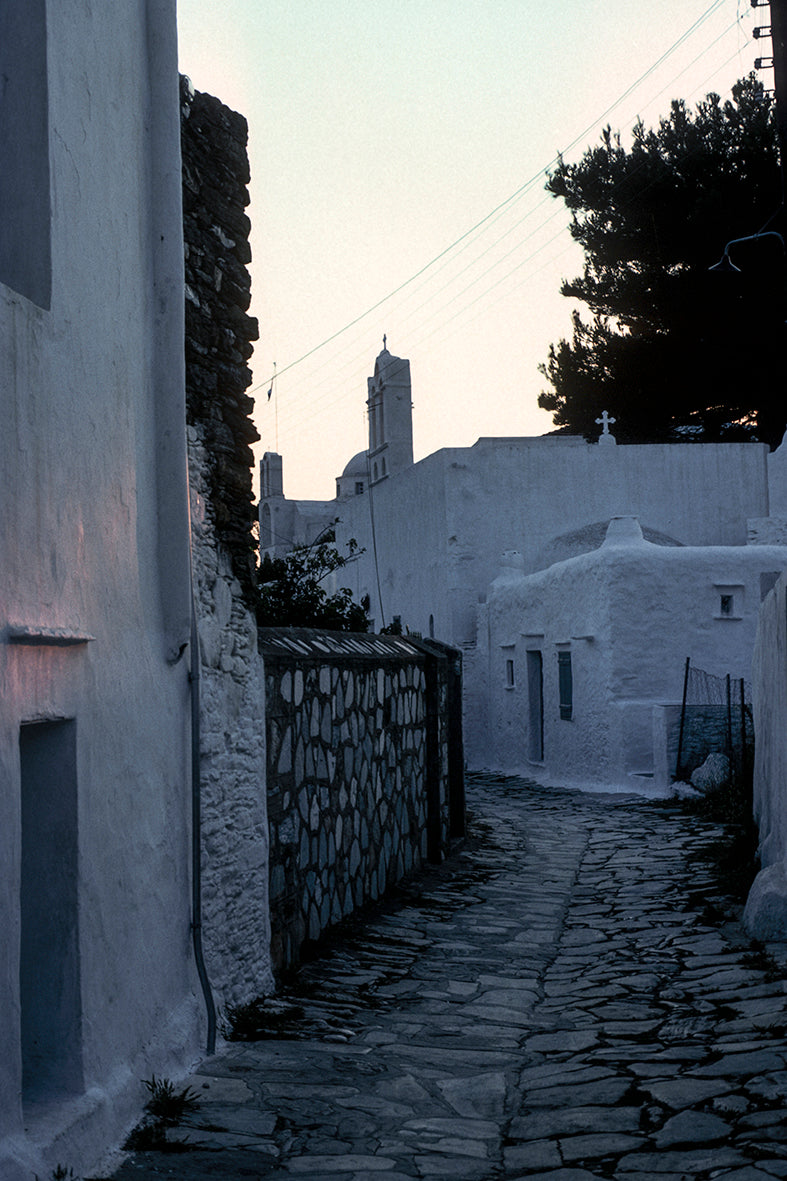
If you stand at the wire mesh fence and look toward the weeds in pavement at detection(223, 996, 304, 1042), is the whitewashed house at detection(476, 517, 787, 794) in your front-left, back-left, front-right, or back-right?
back-right

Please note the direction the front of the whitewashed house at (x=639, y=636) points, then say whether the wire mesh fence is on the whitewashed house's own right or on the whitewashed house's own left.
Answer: on the whitewashed house's own left

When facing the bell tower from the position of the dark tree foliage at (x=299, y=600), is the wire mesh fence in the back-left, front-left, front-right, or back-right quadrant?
front-right

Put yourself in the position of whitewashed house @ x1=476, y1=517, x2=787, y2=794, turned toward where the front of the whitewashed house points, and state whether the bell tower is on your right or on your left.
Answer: on your right

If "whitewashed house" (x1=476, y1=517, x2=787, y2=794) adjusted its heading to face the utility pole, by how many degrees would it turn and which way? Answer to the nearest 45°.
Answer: approximately 45° to its left

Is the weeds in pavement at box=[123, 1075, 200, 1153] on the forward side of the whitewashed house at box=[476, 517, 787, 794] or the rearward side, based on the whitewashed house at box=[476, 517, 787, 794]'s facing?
on the forward side

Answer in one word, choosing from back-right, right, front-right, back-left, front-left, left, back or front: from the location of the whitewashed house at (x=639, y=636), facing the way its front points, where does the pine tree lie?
back-right

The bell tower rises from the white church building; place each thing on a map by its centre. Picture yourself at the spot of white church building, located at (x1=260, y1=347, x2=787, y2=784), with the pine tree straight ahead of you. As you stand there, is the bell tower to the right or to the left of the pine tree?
left

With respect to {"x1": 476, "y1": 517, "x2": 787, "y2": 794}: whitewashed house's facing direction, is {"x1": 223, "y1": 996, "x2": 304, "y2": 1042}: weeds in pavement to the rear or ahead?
ahead

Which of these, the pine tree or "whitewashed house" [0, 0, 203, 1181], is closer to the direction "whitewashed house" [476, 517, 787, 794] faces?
the whitewashed house

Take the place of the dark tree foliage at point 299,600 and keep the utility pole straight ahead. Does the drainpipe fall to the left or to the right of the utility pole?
right

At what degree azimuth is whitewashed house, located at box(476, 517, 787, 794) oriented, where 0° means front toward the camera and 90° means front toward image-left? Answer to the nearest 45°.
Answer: approximately 45°

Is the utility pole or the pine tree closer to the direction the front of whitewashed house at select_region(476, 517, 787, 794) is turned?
the utility pole
